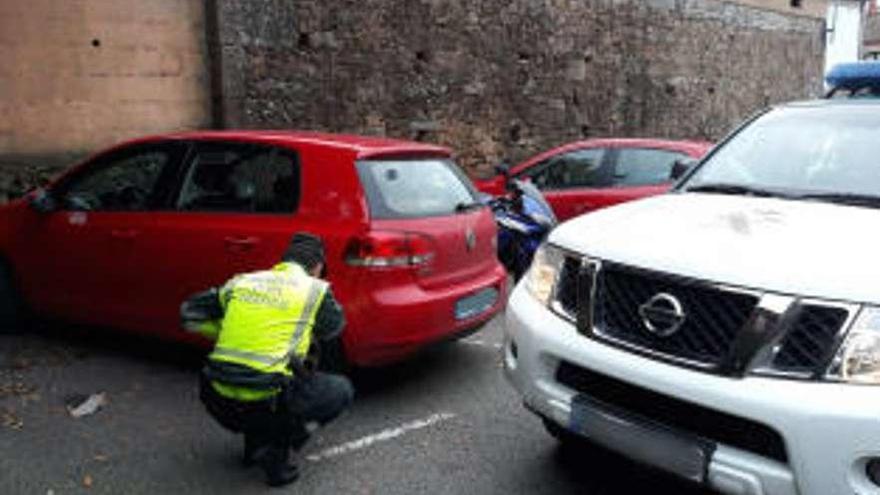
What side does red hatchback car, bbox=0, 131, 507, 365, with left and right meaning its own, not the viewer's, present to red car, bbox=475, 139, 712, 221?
right

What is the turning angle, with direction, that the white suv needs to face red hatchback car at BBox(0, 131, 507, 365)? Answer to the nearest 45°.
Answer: approximately 90° to its right

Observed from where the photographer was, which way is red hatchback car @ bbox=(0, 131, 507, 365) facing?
facing away from the viewer and to the left of the viewer

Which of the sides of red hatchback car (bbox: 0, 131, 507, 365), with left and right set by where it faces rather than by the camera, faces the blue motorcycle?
right

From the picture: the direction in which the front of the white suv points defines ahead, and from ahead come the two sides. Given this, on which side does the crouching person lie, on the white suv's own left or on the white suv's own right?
on the white suv's own right

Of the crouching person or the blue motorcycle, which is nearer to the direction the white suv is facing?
the crouching person

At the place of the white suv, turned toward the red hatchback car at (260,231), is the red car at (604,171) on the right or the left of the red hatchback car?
right

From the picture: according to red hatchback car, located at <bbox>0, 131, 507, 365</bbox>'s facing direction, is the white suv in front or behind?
behind

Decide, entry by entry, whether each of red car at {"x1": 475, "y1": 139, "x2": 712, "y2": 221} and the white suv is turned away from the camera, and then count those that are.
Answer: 0

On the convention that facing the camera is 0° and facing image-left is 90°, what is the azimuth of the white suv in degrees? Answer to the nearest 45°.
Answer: approximately 45°
